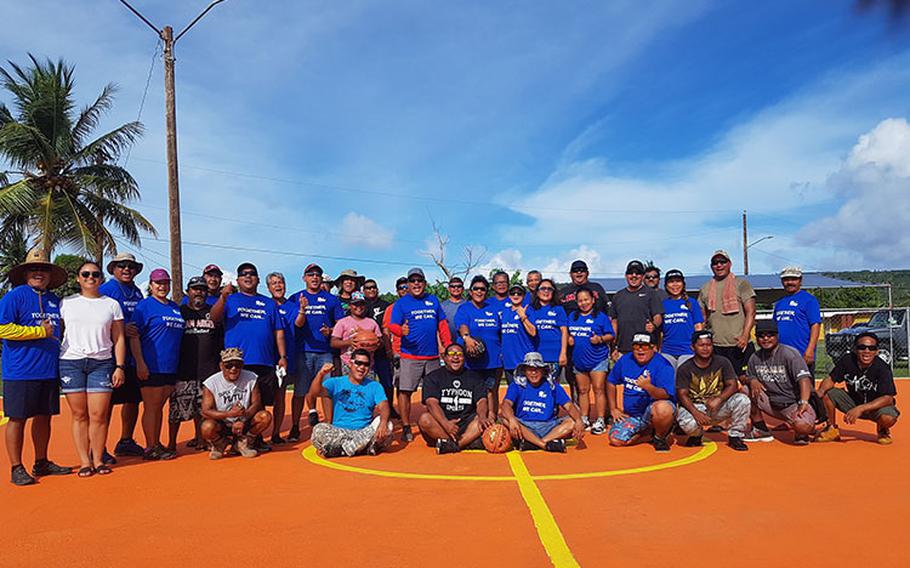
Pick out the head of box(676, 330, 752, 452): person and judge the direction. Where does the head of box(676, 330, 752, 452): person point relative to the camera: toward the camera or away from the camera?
toward the camera

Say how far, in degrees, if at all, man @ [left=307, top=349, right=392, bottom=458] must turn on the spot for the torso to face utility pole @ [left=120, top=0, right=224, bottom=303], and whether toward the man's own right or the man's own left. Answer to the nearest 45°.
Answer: approximately 135° to the man's own right

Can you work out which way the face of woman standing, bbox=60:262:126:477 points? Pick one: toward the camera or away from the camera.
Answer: toward the camera

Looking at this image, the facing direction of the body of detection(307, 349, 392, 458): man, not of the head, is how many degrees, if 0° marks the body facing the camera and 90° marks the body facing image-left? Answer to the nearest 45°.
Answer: approximately 0°

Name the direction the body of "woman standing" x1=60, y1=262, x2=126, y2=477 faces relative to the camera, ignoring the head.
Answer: toward the camera

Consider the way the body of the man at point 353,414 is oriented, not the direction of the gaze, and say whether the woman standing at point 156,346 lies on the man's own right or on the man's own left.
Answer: on the man's own right

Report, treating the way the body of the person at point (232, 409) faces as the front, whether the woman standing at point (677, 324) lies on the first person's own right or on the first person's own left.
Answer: on the first person's own left

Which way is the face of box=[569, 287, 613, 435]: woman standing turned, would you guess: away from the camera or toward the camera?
toward the camera

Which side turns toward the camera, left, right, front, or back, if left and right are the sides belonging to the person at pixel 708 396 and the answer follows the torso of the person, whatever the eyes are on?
front

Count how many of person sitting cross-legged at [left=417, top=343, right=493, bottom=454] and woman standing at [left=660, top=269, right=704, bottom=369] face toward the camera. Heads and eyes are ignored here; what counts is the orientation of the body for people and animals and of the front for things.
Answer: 2

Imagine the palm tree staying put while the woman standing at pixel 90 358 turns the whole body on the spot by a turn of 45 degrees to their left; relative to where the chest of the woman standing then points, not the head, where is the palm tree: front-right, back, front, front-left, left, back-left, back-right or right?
back-left

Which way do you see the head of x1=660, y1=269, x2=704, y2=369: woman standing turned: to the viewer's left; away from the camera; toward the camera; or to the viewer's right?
toward the camera

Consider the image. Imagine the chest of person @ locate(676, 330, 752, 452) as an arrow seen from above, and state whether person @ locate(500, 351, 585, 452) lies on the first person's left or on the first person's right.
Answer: on the first person's right

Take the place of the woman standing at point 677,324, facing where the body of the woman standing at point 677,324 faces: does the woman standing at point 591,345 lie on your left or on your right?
on your right
